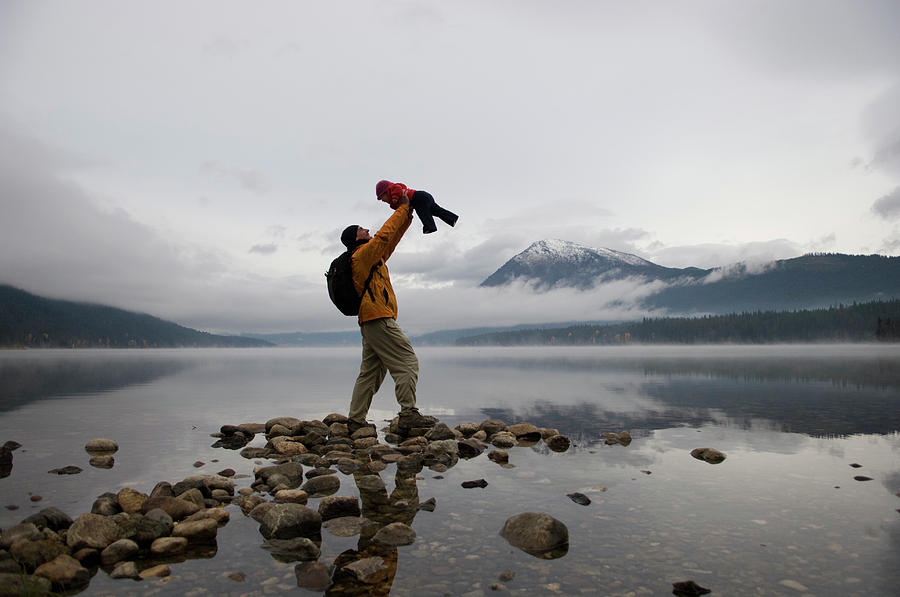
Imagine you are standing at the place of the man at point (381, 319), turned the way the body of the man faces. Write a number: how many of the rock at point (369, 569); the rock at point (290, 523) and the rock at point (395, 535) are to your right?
3

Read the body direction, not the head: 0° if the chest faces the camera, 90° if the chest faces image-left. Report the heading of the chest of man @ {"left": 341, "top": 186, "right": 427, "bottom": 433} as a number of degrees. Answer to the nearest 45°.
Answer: approximately 270°

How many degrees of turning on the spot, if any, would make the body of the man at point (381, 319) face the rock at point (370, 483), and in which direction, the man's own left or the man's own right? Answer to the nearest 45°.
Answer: approximately 90° to the man's own right

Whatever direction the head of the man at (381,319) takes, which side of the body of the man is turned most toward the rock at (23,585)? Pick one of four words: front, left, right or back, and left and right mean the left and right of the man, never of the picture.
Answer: right

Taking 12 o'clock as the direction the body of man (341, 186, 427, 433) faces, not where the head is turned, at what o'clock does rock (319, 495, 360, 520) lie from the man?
The rock is roughly at 3 o'clock from the man.

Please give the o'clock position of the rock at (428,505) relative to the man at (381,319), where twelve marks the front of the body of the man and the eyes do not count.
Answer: The rock is roughly at 3 o'clock from the man.

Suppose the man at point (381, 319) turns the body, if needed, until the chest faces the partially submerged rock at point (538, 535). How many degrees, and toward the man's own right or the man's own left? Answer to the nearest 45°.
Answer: approximately 90° to the man's own right
